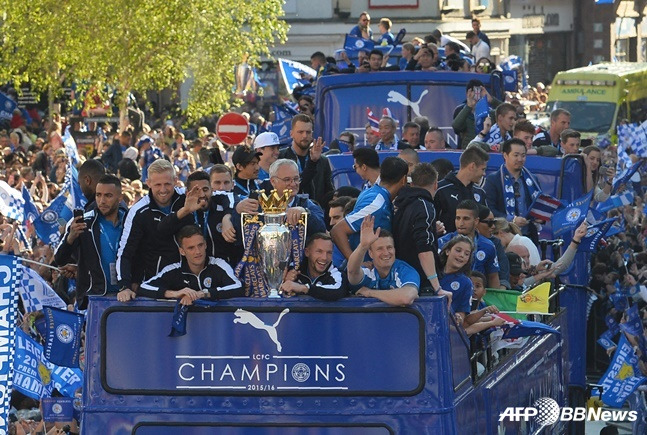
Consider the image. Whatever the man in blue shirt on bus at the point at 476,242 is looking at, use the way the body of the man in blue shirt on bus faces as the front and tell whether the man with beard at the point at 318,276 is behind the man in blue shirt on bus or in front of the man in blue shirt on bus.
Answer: in front

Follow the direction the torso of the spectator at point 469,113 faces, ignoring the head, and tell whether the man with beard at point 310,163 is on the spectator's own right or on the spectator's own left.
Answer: on the spectator's own right

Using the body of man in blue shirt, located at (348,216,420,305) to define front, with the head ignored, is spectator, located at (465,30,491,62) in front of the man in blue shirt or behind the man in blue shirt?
behind

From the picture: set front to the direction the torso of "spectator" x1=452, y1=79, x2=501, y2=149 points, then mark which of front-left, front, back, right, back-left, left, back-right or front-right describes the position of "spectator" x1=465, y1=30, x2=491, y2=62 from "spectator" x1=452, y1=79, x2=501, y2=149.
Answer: back-left

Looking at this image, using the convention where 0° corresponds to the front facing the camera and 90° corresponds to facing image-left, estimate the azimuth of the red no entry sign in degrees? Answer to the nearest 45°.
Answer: approximately 0°

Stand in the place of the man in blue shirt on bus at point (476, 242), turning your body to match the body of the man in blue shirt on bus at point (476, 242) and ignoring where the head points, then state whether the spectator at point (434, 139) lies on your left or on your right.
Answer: on your right

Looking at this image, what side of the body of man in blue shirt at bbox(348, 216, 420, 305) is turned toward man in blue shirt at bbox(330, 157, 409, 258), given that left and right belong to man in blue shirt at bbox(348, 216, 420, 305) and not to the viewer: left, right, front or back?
back

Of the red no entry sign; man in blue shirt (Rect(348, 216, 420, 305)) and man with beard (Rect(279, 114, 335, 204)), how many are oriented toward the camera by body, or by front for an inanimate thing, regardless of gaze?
3

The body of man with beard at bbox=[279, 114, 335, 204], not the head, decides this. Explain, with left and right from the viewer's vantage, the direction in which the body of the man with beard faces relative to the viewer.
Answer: facing the viewer

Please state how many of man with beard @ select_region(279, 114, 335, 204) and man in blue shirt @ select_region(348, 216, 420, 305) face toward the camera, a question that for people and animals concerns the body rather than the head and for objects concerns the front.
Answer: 2

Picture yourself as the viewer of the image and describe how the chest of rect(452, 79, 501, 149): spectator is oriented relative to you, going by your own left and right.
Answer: facing the viewer and to the right of the viewer

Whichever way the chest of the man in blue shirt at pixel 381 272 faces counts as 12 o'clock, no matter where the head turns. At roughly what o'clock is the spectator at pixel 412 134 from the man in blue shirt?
The spectator is roughly at 6 o'clock from the man in blue shirt.
